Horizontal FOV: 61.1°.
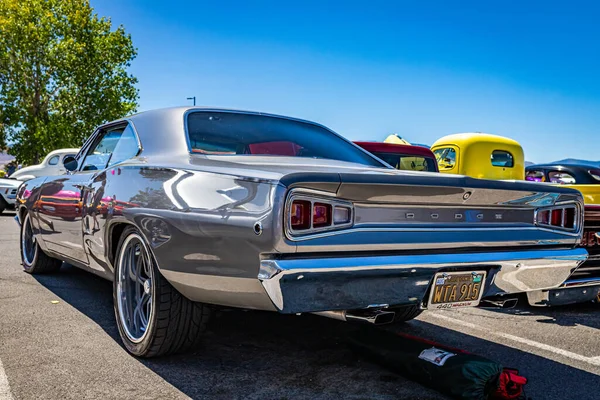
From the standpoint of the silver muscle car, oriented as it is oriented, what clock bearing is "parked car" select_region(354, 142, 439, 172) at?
The parked car is roughly at 2 o'clock from the silver muscle car.

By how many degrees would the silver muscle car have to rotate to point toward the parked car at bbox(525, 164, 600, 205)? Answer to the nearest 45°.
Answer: approximately 90° to its right

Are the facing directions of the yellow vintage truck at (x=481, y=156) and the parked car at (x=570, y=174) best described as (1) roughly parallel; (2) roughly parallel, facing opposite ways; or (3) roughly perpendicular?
roughly parallel

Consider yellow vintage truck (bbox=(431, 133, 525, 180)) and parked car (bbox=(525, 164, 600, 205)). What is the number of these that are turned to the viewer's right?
0

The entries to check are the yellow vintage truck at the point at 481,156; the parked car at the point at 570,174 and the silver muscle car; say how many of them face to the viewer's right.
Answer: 0

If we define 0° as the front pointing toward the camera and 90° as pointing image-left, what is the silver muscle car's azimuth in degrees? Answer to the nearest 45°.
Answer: approximately 135°
